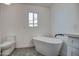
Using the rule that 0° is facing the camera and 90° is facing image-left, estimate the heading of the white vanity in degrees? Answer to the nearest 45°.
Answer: approximately 45°

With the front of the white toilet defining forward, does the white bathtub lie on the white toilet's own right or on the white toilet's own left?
on the white toilet's own left

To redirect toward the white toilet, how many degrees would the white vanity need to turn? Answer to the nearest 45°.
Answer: approximately 45° to its right
